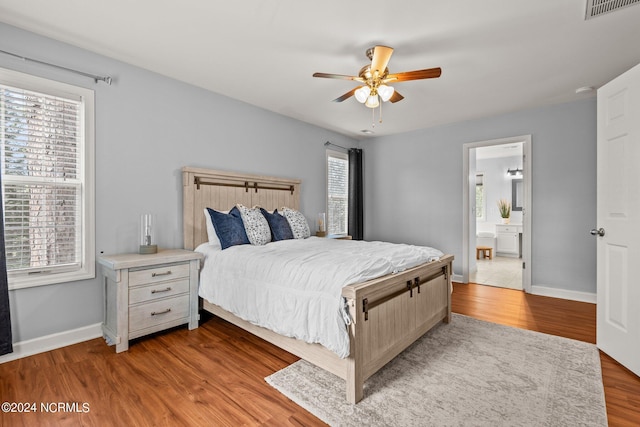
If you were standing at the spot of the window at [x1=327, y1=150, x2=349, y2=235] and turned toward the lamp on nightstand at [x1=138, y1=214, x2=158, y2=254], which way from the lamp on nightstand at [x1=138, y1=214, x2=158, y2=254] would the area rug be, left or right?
left

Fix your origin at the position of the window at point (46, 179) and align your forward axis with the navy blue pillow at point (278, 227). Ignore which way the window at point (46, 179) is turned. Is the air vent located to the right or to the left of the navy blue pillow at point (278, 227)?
right

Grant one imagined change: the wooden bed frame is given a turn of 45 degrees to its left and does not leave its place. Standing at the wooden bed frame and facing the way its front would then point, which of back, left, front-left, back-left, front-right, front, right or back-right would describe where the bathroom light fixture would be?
front-left

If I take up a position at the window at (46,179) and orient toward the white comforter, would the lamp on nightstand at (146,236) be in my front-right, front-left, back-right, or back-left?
front-left

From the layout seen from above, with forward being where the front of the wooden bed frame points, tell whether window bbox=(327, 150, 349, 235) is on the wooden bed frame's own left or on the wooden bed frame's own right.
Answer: on the wooden bed frame's own left

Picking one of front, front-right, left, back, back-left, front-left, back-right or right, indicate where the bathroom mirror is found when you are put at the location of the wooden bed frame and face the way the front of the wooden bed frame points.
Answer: left

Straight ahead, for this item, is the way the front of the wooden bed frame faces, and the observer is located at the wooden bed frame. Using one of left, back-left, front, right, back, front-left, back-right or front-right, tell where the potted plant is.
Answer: left

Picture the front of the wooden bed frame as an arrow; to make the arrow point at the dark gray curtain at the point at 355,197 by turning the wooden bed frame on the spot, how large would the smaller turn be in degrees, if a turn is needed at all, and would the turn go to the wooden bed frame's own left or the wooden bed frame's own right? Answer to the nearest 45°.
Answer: approximately 135° to the wooden bed frame's own left

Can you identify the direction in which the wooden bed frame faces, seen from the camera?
facing the viewer and to the right of the viewer

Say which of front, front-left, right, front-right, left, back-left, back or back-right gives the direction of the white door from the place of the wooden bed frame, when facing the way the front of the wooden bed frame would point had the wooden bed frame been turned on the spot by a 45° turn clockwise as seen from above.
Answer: left

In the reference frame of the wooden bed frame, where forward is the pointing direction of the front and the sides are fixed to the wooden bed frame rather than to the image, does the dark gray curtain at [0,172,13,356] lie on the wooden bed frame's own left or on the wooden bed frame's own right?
on the wooden bed frame's own right
